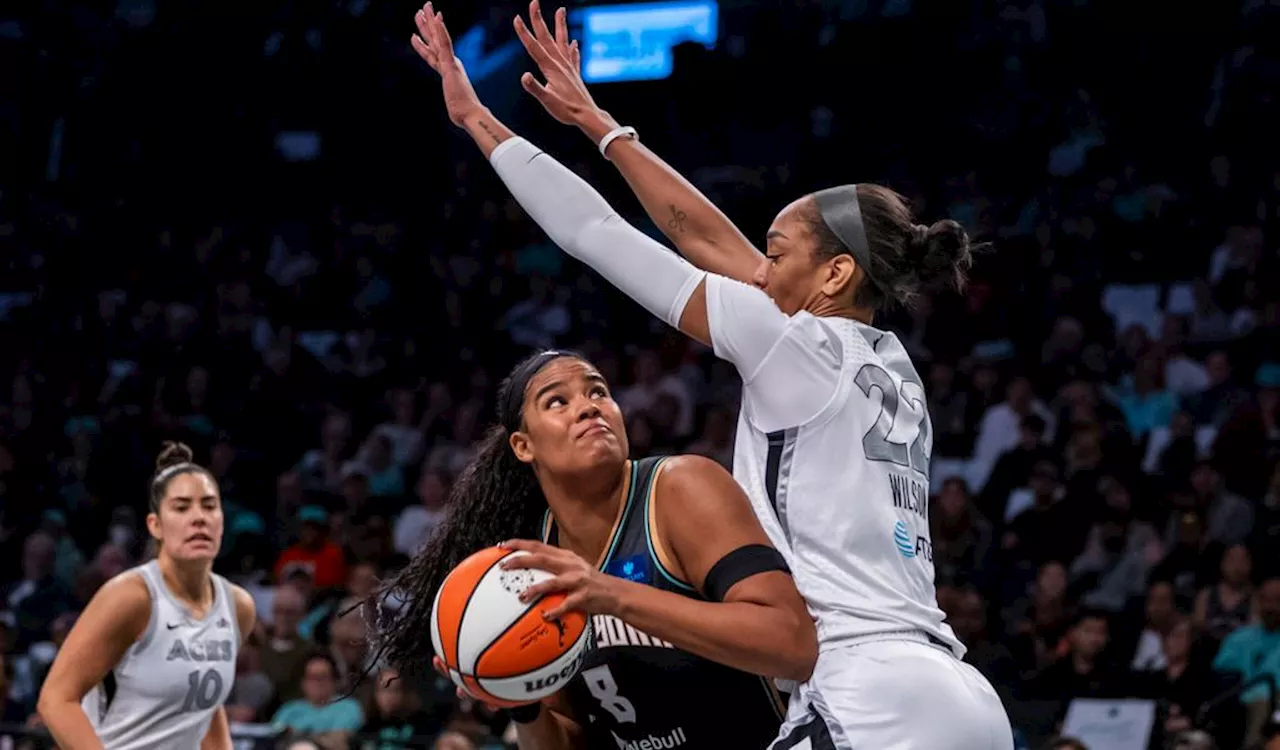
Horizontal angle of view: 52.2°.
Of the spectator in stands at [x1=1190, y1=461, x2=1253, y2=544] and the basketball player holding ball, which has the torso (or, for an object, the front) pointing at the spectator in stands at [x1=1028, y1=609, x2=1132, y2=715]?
the spectator in stands at [x1=1190, y1=461, x2=1253, y2=544]

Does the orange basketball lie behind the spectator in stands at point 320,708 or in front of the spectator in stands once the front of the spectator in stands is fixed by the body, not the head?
in front

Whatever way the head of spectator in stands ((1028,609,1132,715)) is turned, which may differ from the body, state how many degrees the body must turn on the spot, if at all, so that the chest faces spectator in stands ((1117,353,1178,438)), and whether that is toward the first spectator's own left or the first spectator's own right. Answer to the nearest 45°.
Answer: approximately 180°

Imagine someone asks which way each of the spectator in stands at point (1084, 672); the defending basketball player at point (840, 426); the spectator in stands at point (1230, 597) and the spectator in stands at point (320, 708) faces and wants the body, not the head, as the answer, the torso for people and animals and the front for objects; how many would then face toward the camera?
3

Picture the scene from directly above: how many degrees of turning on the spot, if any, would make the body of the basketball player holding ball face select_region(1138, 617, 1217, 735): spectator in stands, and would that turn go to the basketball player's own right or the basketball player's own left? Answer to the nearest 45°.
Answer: approximately 180°

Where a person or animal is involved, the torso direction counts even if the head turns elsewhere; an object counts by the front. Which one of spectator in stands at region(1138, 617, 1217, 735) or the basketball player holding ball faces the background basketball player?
the spectator in stands

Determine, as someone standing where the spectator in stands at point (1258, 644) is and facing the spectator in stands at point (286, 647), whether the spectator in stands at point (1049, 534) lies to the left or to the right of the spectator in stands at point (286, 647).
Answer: right

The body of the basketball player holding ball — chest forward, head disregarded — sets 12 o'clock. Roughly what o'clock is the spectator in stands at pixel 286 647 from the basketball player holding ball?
The spectator in stands is roughly at 4 o'clock from the basketball player holding ball.

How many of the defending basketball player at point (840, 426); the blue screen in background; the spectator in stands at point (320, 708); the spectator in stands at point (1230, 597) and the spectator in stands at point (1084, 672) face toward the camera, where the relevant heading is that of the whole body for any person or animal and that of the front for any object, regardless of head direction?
4

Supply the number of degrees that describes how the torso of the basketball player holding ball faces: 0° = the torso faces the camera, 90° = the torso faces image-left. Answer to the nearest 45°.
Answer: approximately 45°

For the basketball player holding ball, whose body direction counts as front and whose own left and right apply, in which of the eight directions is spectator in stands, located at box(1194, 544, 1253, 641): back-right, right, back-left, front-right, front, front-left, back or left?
back

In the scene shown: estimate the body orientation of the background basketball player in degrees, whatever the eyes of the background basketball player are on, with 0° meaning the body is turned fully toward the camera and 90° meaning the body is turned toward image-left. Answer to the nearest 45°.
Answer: approximately 315°
